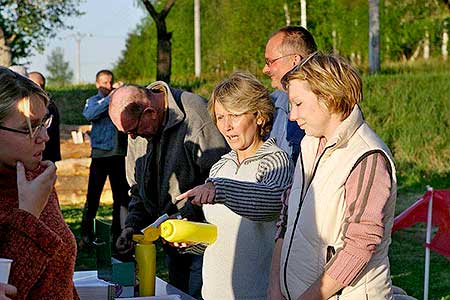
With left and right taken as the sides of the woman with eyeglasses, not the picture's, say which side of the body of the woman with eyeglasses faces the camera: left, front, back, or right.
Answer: right

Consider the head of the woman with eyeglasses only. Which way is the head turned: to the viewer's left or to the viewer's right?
to the viewer's right

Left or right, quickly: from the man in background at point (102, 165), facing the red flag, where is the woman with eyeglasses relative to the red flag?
right

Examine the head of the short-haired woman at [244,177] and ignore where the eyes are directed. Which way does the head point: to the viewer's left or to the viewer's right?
to the viewer's left

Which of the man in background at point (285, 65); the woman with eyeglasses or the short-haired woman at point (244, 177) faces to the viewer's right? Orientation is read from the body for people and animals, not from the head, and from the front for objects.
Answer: the woman with eyeglasses

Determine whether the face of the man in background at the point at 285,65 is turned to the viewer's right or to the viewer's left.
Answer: to the viewer's left
